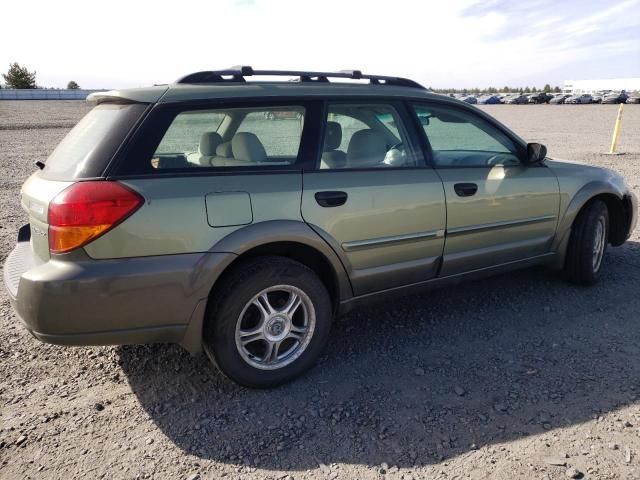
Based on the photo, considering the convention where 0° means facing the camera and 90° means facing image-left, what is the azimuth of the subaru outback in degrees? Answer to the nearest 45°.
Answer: approximately 225°
